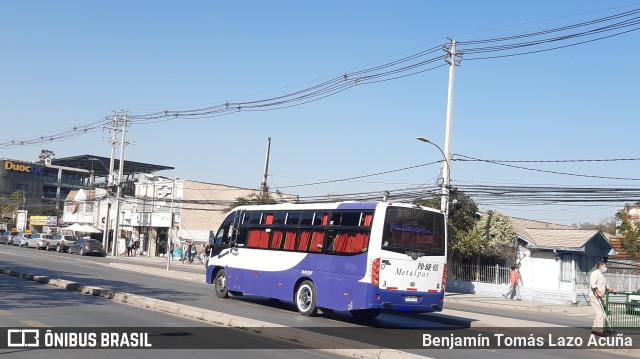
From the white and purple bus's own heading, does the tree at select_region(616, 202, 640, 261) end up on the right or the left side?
on its right

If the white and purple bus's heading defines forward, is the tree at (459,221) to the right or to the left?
on its right

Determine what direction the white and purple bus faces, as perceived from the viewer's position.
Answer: facing away from the viewer and to the left of the viewer
